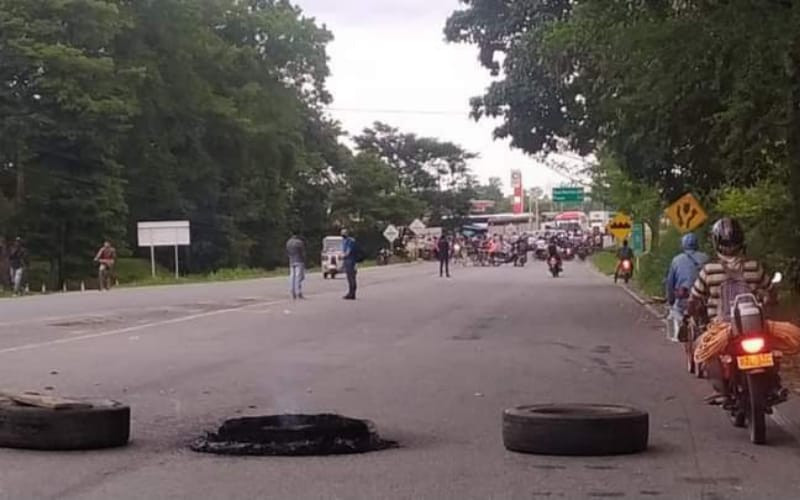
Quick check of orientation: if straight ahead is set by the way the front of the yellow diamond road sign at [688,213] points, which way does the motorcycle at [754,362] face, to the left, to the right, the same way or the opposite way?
the opposite way

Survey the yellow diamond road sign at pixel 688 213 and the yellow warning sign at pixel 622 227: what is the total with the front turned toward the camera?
2

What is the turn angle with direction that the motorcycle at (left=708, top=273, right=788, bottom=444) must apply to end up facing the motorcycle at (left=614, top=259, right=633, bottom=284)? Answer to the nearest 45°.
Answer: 0° — it already faces it

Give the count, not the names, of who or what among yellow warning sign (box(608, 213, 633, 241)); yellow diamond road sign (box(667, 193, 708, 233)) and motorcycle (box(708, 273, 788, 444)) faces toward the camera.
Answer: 2

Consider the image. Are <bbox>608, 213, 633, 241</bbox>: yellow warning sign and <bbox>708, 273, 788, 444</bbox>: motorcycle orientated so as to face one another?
yes

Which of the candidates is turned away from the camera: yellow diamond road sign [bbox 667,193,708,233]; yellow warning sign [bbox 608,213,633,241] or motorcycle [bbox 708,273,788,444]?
the motorcycle

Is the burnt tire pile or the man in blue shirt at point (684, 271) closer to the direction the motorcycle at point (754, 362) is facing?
the man in blue shirt

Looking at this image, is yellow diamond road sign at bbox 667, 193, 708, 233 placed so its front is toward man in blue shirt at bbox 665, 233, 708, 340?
yes

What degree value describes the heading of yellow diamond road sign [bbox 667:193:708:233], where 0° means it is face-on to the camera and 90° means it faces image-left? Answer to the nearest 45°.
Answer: approximately 0°

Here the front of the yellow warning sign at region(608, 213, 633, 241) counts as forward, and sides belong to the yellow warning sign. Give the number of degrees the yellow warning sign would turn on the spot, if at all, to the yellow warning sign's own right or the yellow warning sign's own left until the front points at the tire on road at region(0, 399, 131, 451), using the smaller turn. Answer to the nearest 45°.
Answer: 0° — it already faces it

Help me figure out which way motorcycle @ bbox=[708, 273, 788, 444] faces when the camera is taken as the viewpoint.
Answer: facing away from the viewer

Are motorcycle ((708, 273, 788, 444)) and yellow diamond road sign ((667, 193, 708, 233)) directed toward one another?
yes

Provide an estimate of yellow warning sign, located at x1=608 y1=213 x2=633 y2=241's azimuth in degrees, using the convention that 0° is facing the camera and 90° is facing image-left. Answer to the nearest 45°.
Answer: approximately 0°

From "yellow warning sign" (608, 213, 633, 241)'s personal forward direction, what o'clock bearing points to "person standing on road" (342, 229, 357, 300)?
The person standing on road is roughly at 1 o'clock from the yellow warning sign.

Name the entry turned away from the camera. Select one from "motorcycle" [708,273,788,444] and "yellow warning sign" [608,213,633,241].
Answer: the motorcycle

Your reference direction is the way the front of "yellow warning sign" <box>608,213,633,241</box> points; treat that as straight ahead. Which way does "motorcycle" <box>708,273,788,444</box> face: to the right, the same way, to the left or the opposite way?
the opposite way
